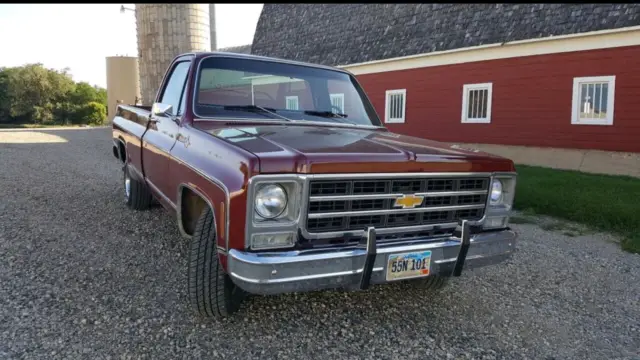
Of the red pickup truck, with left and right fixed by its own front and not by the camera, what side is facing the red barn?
left

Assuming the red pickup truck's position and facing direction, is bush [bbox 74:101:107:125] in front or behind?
behind

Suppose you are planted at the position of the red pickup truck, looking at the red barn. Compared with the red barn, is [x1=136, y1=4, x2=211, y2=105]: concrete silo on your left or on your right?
left

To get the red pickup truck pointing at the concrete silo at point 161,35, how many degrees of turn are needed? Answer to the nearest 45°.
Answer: approximately 135° to its left

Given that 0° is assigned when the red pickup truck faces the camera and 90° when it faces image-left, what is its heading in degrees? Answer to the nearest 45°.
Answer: approximately 315°
